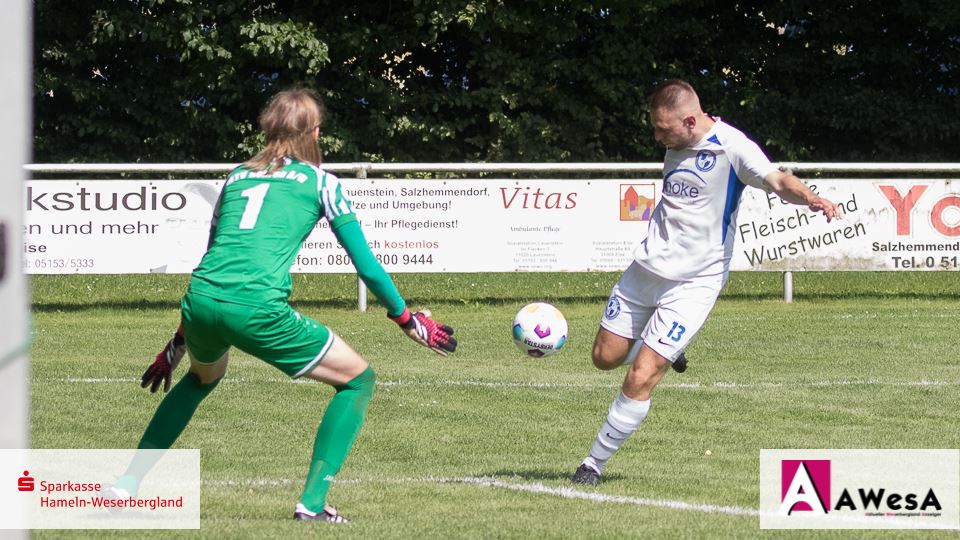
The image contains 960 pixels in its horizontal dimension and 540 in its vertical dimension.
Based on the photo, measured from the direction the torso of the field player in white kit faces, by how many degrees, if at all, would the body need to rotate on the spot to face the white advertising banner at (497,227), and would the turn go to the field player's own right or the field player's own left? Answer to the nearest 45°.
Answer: approximately 135° to the field player's own right

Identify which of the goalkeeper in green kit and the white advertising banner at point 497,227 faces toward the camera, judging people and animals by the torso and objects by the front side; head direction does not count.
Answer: the white advertising banner

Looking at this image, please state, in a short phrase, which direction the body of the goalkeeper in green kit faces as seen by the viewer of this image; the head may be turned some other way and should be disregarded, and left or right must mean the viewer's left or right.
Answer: facing away from the viewer and to the right of the viewer

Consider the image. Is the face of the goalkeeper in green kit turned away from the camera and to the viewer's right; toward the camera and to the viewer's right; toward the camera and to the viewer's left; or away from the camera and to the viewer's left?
away from the camera and to the viewer's right

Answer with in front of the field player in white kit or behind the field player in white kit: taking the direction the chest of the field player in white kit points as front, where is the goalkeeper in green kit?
in front

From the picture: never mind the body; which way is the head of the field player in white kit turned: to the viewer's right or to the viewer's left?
to the viewer's left

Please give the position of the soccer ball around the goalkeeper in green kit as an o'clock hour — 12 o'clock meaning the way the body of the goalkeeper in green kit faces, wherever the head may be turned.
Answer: The soccer ball is roughly at 12 o'clock from the goalkeeper in green kit.

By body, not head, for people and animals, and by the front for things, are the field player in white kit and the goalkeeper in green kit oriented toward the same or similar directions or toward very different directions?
very different directions

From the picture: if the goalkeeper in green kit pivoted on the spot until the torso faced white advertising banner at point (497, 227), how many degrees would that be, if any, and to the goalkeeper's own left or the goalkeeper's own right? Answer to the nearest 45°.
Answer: approximately 45° to the goalkeeper's own left

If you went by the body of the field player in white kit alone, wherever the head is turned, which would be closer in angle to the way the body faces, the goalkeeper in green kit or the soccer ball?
the goalkeeper in green kit

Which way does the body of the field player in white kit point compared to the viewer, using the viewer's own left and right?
facing the viewer and to the left of the viewer

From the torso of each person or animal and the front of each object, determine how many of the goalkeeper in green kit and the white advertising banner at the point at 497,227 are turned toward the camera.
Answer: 1

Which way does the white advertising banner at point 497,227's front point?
toward the camera
